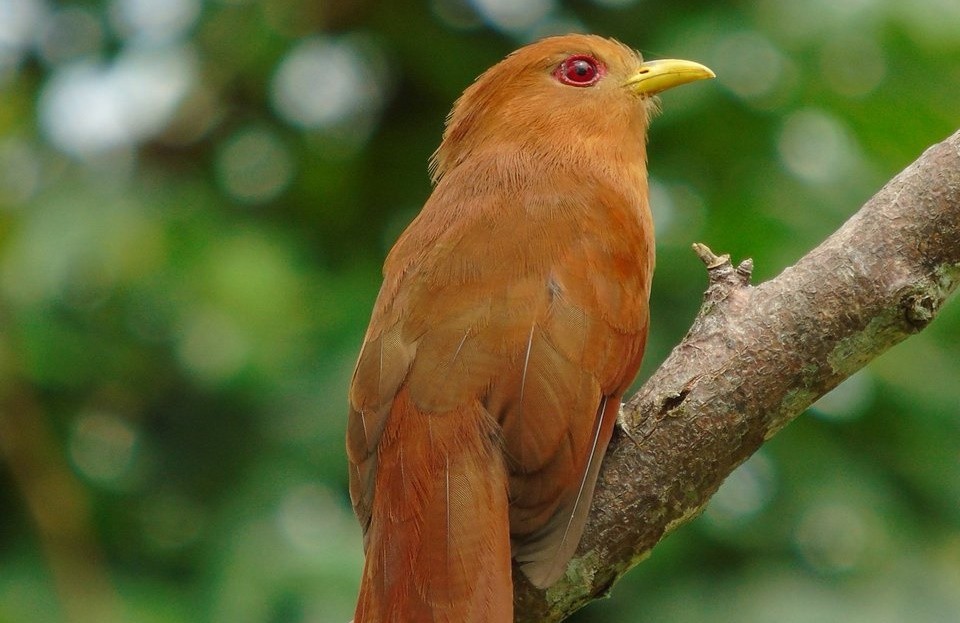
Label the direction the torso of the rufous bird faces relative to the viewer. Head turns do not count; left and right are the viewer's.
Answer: facing away from the viewer and to the right of the viewer
